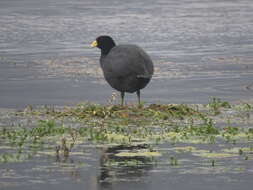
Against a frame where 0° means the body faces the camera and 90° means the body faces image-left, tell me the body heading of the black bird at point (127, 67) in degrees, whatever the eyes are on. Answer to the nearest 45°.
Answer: approximately 90°
